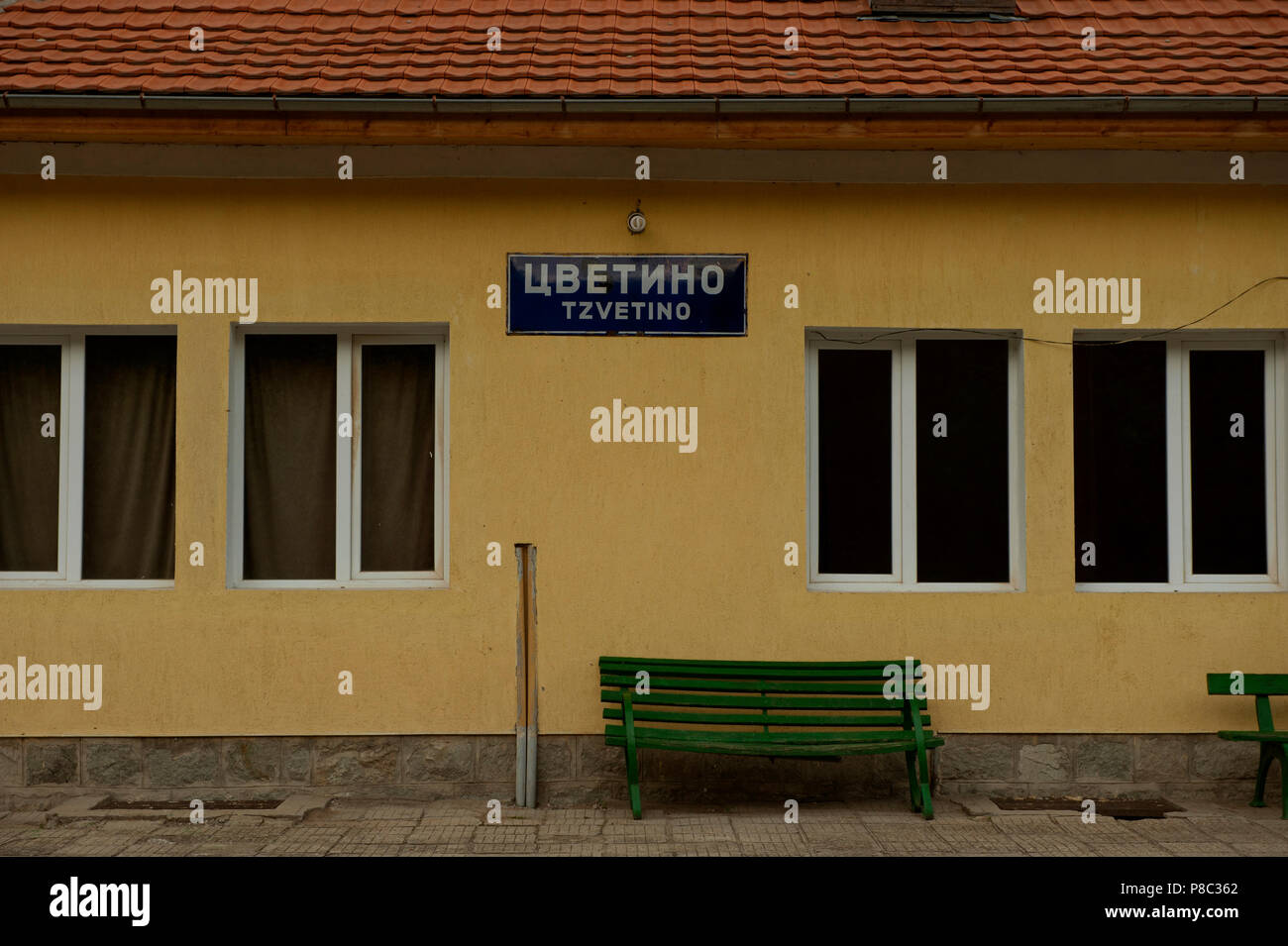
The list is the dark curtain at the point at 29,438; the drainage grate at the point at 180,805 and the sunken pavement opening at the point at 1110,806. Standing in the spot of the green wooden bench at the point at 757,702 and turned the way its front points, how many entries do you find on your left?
1

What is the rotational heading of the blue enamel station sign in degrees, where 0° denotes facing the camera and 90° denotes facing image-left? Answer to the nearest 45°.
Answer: approximately 0°

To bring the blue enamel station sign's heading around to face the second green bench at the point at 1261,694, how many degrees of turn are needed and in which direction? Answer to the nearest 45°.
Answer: approximately 90° to its left

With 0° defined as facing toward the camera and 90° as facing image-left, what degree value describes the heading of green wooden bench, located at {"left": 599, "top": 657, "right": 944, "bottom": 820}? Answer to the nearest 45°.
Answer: approximately 0°

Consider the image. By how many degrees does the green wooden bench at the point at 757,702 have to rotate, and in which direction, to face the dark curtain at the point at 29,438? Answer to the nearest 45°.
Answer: approximately 90° to its right

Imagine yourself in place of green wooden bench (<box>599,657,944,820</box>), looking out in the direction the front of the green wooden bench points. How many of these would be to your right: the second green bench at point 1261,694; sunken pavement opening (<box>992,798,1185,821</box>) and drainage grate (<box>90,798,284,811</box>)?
1

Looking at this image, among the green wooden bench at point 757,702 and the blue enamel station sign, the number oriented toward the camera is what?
2

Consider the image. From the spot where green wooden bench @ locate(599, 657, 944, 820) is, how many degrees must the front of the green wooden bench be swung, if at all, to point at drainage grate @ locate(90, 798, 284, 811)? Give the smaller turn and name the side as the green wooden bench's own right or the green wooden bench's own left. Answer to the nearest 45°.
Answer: approximately 90° to the green wooden bench's own right

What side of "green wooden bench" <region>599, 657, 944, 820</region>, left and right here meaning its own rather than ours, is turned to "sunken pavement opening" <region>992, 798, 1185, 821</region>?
left

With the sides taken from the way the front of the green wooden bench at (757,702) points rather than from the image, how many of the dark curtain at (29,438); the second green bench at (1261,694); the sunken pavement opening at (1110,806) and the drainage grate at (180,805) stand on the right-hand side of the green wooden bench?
2

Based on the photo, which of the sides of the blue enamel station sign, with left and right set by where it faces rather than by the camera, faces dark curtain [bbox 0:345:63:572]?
right
